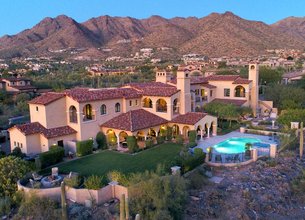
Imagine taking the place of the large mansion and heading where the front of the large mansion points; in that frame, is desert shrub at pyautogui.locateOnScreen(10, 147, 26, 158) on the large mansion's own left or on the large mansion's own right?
on the large mansion's own right

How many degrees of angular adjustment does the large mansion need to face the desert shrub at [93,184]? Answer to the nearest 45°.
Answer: approximately 45° to its right

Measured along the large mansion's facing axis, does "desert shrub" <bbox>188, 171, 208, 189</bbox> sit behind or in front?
in front

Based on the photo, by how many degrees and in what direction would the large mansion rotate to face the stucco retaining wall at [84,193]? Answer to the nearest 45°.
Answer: approximately 45° to its right

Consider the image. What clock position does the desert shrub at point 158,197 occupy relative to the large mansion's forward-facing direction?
The desert shrub is roughly at 1 o'clock from the large mansion.

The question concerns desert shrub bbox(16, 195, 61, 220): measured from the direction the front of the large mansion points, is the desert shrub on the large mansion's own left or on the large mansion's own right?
on the large mansion's own right

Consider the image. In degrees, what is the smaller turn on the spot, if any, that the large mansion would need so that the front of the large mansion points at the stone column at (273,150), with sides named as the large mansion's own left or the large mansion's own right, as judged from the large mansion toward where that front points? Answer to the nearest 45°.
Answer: approximately 45° to the large mansion's own left

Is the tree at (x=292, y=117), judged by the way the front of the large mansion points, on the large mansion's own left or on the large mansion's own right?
on the large mansion's own left

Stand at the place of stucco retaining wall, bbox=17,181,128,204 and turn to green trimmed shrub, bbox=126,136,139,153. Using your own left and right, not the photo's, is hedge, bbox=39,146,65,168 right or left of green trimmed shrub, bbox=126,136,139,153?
left

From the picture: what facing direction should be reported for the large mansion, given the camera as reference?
facing the viewer and to the right of the viewer

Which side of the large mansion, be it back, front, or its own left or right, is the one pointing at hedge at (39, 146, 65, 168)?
right

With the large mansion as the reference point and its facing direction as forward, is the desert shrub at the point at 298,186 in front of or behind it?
in front
